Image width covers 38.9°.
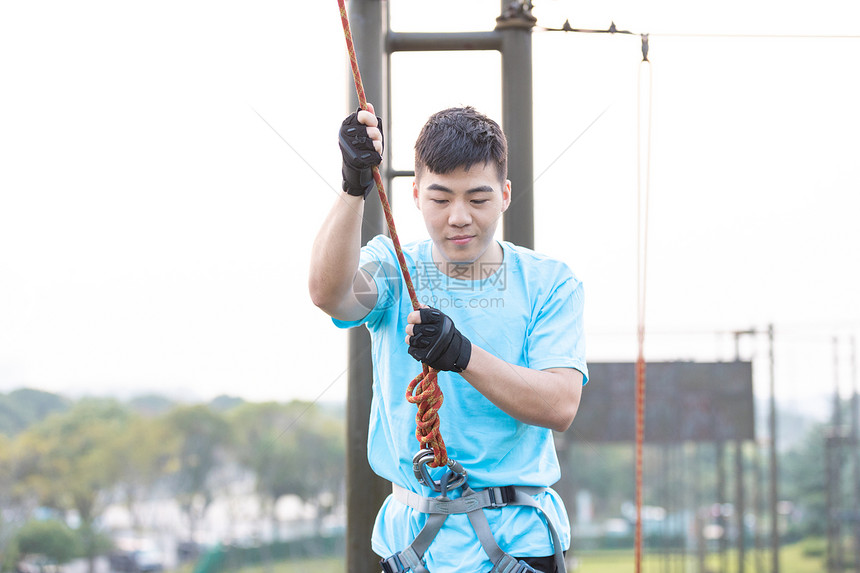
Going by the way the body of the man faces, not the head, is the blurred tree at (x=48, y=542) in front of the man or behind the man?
behind

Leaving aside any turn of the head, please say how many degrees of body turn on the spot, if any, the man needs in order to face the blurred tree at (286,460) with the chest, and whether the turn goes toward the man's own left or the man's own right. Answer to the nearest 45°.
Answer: approximately 180°

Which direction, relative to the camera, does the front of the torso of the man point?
toward the camera

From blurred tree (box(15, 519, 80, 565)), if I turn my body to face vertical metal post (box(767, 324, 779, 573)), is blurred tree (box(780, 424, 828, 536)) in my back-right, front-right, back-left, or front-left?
front-left

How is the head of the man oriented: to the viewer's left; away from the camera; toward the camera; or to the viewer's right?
toward the camera

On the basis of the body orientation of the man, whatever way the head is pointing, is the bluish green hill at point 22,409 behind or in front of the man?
behind

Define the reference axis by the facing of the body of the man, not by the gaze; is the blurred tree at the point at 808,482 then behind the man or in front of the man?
behind

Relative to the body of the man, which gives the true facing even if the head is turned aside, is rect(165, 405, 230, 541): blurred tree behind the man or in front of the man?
behind

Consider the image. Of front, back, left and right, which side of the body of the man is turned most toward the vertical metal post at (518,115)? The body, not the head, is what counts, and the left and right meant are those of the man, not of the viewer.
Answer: back
